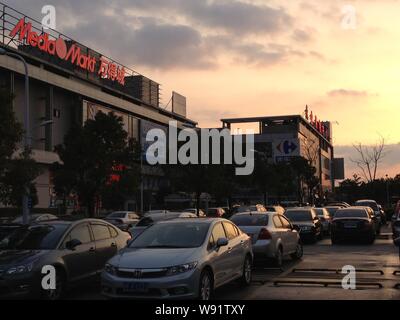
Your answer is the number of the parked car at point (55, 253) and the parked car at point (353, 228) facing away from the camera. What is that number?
1

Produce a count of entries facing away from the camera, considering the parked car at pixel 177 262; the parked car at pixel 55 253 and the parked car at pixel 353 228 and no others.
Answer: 1

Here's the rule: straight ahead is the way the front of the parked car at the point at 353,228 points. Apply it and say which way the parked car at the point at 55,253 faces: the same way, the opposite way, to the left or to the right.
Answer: the opposite way

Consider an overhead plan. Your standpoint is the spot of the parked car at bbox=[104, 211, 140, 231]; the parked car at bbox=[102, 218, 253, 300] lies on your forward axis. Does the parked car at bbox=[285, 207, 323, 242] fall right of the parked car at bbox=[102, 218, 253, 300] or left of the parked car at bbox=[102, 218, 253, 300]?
left

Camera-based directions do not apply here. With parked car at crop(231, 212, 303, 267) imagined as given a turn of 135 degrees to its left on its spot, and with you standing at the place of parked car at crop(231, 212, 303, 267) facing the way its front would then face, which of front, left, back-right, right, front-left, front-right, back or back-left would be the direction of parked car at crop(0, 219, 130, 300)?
front-left

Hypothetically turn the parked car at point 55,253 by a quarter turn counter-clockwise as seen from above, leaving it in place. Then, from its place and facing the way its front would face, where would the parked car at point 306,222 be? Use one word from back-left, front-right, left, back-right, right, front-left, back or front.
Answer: left

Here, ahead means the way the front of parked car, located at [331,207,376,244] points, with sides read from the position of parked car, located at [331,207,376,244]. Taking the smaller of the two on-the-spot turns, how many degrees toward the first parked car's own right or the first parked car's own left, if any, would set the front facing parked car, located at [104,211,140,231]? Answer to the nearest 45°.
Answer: approximately 45° to the first parked car's own left

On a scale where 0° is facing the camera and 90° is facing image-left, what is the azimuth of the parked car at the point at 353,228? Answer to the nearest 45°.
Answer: approximately 180°

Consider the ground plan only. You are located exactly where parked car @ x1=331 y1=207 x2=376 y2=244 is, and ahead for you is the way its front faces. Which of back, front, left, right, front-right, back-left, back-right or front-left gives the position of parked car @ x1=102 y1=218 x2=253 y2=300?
back

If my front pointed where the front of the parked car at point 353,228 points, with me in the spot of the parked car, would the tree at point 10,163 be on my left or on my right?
on my left

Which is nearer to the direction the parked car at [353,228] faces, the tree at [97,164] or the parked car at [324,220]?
the parked car

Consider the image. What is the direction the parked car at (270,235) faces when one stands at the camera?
facing away from the viewer and to the right of the viewer

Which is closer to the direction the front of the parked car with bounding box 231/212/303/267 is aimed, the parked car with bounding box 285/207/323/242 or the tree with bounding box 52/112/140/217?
the parked car

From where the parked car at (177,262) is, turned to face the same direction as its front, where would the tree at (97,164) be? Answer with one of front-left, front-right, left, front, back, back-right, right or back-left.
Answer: back-right

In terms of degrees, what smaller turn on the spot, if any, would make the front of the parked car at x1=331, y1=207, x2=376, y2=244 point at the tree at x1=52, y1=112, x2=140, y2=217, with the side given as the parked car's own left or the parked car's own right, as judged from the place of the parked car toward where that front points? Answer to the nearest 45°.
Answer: approximately 90° to the parked car's own left

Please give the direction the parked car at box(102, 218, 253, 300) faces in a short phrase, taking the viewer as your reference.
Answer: facing the viewer and to the left of the viewer
